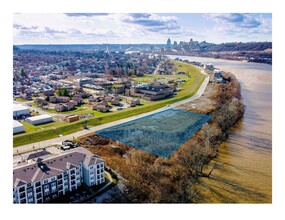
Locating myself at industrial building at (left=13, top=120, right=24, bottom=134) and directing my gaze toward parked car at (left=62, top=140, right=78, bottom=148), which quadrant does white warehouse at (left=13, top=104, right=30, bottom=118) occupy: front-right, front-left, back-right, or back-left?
back-left
